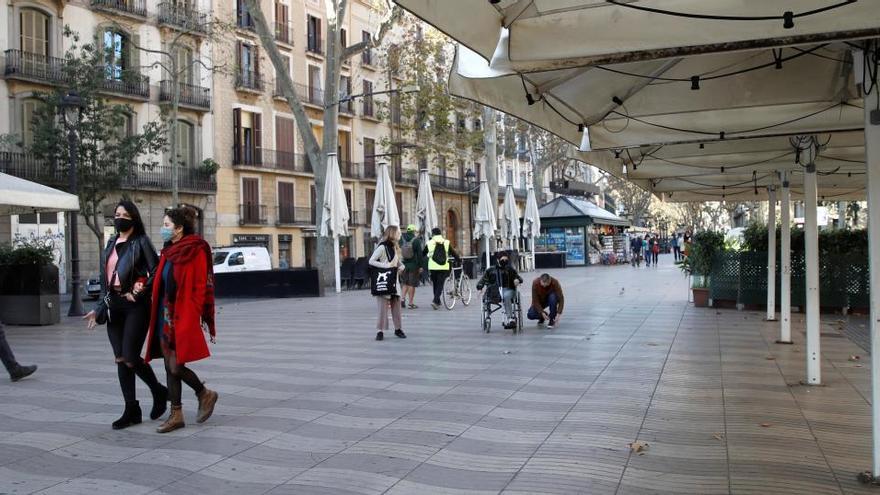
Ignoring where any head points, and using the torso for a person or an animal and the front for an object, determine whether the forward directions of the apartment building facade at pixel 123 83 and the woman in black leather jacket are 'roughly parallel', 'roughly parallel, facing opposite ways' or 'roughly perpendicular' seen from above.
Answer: roughly perpendicular

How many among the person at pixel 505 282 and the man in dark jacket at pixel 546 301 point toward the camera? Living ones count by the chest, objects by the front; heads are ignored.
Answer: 2

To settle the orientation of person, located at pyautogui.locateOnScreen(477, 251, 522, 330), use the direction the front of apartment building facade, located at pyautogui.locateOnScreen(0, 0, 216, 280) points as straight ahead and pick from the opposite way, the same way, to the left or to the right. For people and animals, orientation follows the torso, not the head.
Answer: to the right

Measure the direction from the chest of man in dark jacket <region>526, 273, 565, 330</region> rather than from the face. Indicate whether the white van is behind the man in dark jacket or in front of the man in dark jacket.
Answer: behind

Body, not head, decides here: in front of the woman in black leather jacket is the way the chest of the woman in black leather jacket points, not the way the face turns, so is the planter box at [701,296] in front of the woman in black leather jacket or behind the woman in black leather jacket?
behind

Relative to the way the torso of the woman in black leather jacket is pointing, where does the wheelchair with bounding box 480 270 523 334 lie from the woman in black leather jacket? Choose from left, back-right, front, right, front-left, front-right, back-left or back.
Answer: back

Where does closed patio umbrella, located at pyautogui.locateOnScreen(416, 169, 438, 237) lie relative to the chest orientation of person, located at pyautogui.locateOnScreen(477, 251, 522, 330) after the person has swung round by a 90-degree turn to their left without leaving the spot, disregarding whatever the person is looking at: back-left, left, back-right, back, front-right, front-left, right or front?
left

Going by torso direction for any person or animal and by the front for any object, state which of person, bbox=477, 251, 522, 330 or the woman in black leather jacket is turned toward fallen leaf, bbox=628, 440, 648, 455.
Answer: the person

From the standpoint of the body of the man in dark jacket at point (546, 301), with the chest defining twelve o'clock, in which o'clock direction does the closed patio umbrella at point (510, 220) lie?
The closed patio umbrella is roughly at 6 o'clock from the man in dark jacket.

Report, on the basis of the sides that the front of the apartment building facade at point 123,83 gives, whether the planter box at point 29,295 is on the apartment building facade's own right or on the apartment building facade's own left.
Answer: on the apartment building facade's own right

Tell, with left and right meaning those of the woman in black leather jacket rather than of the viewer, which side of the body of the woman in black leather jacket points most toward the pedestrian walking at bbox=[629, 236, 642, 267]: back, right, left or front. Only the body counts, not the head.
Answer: back

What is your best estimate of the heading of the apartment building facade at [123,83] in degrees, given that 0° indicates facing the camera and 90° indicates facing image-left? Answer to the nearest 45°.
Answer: approximately 315°
